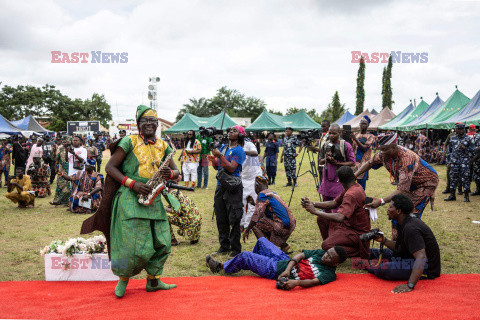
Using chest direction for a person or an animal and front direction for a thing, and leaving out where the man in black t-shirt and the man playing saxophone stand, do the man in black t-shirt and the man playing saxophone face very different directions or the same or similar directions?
very different directions

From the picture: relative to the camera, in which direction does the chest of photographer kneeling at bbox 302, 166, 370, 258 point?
to the viewer's left

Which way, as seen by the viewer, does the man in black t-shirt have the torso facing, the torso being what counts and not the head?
to the viewer's left

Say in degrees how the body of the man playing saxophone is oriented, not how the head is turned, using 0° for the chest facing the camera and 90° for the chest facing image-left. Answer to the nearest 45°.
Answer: approximately 315°

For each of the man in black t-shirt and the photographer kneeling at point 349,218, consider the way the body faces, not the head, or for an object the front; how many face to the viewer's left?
2

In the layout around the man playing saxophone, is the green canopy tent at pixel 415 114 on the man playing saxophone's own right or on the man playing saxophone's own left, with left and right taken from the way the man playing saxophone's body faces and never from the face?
on the man playing saxophone's own left

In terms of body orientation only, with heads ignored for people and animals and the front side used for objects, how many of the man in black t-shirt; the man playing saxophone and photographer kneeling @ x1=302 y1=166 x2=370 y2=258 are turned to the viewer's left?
2

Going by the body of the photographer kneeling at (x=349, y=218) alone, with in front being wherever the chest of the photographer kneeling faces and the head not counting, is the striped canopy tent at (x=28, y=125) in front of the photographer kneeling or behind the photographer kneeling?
in front

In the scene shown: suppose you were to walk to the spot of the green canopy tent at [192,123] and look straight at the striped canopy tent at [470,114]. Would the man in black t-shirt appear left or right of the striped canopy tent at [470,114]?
right

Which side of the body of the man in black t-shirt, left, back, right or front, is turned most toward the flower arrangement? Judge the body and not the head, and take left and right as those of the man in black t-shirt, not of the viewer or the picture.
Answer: front

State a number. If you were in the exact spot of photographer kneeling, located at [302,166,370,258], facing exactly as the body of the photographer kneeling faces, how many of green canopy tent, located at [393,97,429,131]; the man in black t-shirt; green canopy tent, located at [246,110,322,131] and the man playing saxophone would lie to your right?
2

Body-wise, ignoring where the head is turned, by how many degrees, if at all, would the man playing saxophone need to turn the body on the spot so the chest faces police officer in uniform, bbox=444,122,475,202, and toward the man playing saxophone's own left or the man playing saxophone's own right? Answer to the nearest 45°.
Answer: approximately 90° to the man playing saxophone's own left

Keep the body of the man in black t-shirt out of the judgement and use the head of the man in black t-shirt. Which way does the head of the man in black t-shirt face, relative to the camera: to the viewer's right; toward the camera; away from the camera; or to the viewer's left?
to the viewer's left
